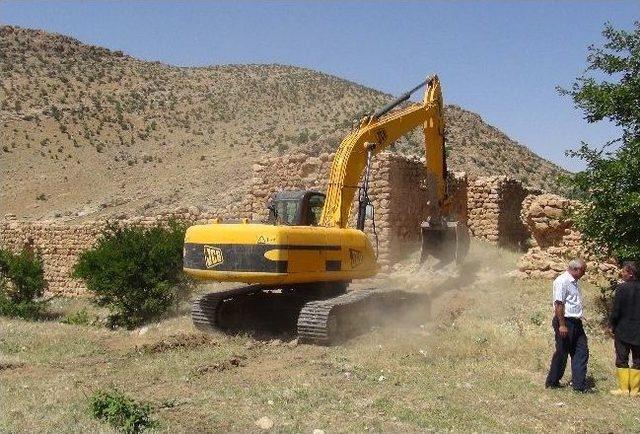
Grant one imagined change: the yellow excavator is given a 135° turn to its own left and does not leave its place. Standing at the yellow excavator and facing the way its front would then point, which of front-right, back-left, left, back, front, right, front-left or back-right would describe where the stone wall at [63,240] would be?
front-right

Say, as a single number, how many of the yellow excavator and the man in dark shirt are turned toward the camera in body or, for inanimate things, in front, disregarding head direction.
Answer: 0

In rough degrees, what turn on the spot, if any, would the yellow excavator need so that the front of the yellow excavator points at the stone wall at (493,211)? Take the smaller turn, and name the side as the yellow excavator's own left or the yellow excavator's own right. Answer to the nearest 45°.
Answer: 0° — it already faces it

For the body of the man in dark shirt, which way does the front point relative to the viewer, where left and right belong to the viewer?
facing away from the viewer and to the left of the viewer

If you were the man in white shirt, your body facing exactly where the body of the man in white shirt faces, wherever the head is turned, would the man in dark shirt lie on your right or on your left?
on your left

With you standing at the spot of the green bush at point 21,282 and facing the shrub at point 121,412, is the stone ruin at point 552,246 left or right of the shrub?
left

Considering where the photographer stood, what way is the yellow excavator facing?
facing away from the viewer and to the right of the viewer

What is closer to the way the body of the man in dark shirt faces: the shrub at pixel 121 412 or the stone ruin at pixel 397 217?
the stone ruin

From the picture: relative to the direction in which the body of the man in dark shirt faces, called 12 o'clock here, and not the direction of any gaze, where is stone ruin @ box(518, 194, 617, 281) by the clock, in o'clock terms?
The stone ruin is roughly at 1 o'clock from the man in dark shirt.

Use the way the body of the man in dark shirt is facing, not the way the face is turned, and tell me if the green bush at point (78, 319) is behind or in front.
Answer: in front

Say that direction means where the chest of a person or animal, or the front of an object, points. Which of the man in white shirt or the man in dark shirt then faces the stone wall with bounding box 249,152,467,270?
the man in dark shirt
